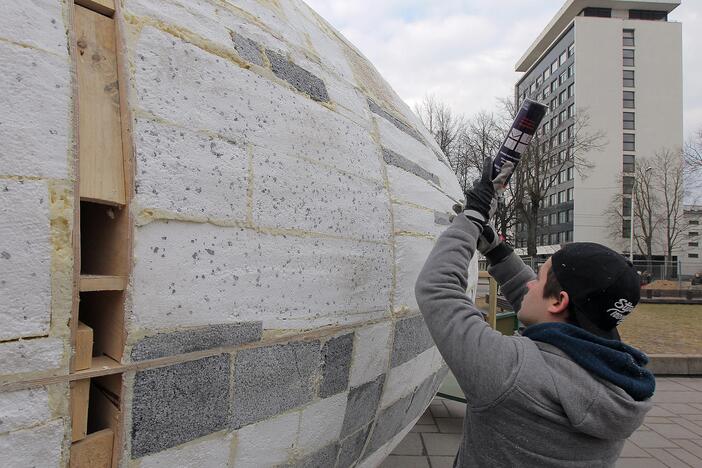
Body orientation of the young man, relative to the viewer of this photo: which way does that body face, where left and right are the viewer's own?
facing away from the viewer and to the left of the viewer

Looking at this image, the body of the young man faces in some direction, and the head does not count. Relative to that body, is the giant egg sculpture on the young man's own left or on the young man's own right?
on the young man's own left

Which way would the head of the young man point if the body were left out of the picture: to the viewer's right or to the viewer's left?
to the viewer's left
